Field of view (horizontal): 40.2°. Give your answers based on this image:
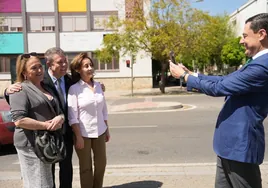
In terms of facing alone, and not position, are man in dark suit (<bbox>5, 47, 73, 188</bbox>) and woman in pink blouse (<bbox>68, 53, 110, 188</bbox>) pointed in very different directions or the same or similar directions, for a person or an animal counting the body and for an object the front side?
same or similar directions

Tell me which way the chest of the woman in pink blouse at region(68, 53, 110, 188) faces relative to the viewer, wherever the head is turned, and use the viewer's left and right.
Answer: facing the viewer and to the right of the viewer

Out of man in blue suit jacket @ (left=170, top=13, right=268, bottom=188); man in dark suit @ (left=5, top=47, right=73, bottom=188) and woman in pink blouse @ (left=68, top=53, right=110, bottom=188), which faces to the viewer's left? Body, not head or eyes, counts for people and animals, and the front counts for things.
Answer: man in blue suit jacket @ (left=170, top=13, right=268, bottom=188)

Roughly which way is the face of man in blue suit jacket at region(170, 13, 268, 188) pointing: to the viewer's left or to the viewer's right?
to the viewer's left

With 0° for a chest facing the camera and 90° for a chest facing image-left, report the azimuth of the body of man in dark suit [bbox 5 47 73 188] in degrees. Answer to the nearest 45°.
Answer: approximately 315°

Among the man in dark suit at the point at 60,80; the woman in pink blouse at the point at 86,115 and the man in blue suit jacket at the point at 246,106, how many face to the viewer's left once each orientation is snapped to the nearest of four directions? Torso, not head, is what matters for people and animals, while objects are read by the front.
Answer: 1

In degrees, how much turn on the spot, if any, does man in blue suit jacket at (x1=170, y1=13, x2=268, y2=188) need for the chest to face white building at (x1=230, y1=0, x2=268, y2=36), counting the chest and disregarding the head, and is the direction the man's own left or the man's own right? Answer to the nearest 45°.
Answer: approximately 90° to the man's own right

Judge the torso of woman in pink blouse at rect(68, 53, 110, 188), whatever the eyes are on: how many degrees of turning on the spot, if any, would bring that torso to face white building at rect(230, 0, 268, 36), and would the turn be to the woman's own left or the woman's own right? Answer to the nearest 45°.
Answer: approximately 90° to the woman's own left

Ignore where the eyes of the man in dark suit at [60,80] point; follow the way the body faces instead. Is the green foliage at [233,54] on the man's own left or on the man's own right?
on the man's own left

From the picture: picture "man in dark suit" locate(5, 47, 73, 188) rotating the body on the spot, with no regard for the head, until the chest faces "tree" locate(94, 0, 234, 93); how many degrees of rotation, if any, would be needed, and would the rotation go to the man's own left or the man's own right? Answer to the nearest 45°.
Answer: approximately 90° to the man's own left

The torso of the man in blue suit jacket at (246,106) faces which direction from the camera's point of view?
to the viewer's left

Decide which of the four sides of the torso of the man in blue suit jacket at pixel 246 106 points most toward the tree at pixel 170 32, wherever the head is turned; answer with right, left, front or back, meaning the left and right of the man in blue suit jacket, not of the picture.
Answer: right
